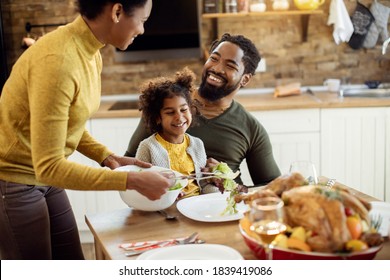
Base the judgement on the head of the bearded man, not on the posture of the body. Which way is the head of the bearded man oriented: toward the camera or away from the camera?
toward the camera

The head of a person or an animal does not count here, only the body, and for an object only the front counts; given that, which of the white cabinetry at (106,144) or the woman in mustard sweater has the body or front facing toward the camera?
the white cabinetry

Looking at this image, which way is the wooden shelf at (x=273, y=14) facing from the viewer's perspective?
toward the camera

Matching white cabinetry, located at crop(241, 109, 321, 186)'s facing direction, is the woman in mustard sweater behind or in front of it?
in front

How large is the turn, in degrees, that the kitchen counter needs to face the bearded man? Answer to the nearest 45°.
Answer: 0° — it already faces them

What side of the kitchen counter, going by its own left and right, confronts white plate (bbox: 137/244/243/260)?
front

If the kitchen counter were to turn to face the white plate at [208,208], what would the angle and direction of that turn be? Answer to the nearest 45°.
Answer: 0° — it already faces it

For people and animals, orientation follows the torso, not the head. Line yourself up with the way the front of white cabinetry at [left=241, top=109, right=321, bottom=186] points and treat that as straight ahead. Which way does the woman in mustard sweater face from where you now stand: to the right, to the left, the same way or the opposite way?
to the left

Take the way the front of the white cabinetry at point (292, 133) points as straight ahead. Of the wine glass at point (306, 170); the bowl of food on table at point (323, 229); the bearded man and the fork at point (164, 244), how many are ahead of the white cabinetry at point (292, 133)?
4

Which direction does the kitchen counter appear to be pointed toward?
toward the camera

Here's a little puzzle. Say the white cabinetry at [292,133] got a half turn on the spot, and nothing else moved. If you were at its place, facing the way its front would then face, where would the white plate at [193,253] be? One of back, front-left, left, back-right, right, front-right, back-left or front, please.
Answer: back

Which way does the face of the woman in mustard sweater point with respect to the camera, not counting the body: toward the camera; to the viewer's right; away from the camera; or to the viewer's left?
to the viewer's right

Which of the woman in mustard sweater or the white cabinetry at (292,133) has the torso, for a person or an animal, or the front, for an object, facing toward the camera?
the white cabinetry

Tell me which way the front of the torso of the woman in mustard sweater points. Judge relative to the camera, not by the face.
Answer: to the viewer's right

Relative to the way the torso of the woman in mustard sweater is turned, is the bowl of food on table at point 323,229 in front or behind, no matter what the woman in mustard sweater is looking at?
in front
